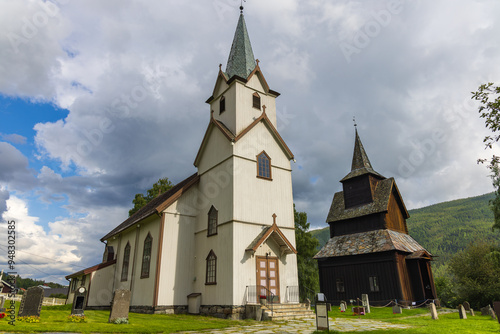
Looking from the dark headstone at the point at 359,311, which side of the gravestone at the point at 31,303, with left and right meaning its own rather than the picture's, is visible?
left

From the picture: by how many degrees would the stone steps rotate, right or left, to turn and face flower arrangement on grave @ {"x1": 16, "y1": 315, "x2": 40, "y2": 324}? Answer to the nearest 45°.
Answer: approximately 90° to its right

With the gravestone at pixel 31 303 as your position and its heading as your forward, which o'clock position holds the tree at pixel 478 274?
The tree is roughly at 9 o'clock from the gravestone.

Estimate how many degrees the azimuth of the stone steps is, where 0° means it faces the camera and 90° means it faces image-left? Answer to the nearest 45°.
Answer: approximately 315°

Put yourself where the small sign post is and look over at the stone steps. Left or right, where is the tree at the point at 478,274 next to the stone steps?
right

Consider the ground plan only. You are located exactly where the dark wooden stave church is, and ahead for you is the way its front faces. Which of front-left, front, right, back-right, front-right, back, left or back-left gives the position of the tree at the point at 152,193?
back-right

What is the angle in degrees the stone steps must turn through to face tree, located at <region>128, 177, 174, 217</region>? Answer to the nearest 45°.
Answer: approximately 180°

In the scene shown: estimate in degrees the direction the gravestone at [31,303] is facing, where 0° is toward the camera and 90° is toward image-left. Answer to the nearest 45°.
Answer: approximately 0°

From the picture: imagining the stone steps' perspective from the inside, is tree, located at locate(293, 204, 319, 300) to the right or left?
on its left

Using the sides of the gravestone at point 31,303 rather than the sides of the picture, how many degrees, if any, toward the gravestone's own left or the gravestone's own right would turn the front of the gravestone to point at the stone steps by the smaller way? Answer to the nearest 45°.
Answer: approximately 90° to the gravestone's own left

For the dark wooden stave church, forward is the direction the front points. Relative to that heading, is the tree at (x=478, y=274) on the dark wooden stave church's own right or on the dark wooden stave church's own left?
on the dark wooden stave church's own left

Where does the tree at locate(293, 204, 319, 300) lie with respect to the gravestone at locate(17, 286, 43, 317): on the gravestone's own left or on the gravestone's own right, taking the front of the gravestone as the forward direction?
on the gravestone's own left
